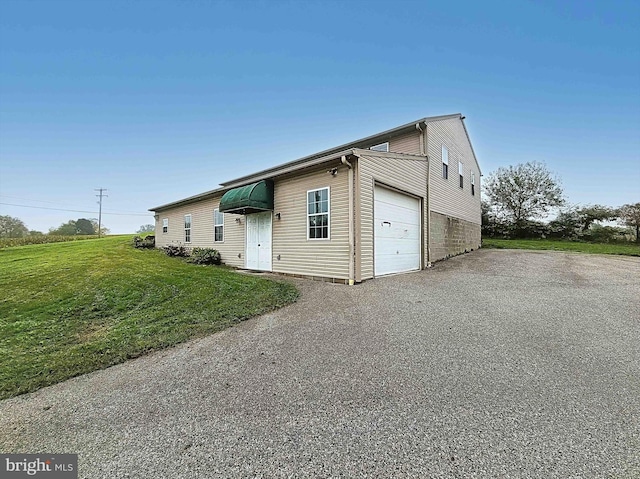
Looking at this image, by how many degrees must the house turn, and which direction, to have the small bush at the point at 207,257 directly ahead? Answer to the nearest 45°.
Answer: approximately 90° to its right

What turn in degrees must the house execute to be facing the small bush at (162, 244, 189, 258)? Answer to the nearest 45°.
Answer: approximately 90° to its right

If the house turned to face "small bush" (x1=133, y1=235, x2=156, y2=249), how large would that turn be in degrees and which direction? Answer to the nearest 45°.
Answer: approximately 90° to its right

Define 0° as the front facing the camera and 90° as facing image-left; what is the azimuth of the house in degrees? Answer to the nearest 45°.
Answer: approximately 45°
